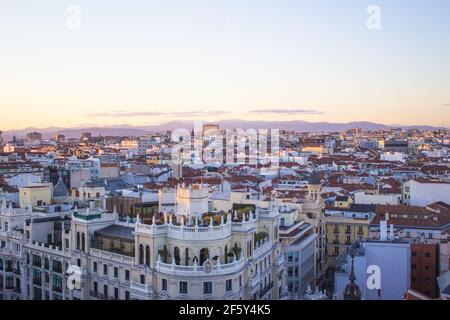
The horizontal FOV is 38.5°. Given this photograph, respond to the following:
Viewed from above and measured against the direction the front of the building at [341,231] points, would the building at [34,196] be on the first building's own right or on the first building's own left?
on the first building's own right

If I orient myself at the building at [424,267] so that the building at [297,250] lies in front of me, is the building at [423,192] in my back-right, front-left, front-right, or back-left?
front-right

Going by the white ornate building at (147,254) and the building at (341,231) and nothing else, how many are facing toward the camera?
2

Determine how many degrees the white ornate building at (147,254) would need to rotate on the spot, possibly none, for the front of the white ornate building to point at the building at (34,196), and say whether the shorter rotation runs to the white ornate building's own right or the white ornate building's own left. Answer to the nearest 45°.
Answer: approximately 135° to the white ornate building's own right

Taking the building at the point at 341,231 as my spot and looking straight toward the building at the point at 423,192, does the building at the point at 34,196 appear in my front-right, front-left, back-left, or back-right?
back-left

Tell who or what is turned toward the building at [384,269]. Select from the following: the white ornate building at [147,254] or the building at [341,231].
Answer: the building at [341,231]

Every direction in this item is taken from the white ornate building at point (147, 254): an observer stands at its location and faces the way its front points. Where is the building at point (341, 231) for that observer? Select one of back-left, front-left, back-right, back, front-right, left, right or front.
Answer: back-left

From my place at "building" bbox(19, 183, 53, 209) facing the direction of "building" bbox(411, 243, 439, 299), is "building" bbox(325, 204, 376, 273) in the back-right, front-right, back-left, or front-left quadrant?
front-left

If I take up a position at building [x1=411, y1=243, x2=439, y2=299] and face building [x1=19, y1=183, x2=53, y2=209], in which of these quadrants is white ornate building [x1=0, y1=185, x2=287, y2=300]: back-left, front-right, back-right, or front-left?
front-left

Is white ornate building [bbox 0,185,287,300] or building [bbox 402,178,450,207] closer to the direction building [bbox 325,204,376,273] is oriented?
the white ornate building

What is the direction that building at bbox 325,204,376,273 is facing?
toward the camera

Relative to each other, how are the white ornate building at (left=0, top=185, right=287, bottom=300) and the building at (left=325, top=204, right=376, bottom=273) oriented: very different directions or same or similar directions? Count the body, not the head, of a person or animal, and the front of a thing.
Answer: same or similar directions

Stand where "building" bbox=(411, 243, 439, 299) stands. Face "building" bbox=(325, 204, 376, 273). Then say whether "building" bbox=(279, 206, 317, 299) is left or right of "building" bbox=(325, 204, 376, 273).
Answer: left

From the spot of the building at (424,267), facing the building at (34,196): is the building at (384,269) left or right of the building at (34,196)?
left

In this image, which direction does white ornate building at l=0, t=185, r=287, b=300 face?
toward the camera
